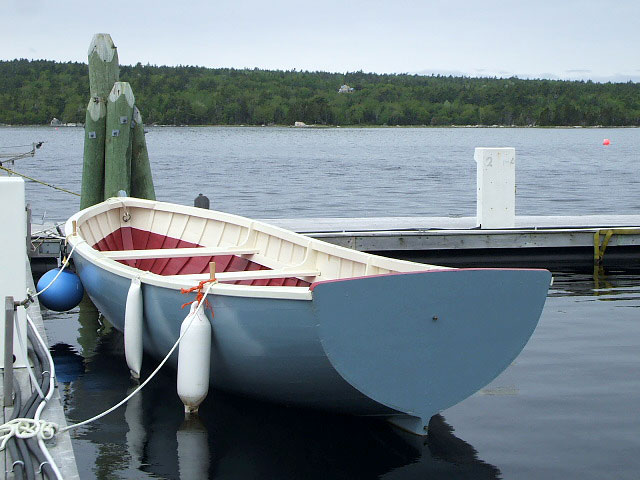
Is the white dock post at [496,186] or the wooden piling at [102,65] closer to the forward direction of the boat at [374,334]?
the wooden piling

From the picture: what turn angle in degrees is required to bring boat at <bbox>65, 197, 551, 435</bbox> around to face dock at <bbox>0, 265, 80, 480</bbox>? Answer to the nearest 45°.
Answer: approximately 90° to its left

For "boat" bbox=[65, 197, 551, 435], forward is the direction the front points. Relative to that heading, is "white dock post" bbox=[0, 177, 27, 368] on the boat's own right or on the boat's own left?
on the boat's own left

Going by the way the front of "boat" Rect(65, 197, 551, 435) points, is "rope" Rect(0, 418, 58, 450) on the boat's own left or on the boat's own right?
on the boat's own left

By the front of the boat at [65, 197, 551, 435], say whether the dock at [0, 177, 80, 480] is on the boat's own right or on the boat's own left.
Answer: on the boat's own left

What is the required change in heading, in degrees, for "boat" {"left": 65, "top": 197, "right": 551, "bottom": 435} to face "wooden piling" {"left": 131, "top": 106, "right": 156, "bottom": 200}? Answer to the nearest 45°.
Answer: approximately 45° to its right

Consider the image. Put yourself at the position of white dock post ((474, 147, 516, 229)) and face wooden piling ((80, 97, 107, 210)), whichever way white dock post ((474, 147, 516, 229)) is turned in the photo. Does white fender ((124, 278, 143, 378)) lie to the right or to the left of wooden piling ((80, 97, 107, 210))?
left

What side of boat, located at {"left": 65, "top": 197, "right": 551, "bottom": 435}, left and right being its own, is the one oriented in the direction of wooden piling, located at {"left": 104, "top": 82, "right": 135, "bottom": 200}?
front

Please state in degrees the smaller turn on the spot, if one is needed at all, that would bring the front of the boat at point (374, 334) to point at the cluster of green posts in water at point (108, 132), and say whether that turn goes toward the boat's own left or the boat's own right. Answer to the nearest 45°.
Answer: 0° — it already faces it

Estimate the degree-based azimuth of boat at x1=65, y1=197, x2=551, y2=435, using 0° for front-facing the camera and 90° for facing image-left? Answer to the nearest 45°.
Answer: approximately 135°

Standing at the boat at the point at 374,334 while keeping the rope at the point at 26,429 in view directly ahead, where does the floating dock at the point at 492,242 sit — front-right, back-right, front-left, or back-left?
back-right

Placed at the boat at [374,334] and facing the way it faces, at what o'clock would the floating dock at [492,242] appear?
The floating dock is roughly at 2 o'clock from the boat.
